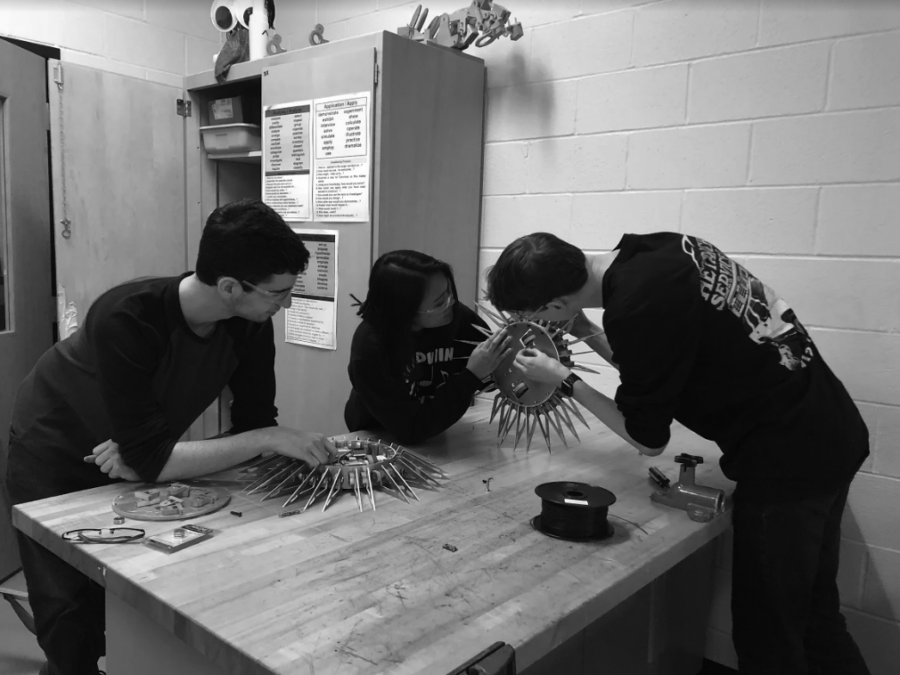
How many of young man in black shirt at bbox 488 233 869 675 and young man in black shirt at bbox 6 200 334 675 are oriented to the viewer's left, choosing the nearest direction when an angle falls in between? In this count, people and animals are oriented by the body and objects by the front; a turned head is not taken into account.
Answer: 1

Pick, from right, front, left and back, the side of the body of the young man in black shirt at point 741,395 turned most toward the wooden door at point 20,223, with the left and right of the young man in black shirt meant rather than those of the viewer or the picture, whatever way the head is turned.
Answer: front

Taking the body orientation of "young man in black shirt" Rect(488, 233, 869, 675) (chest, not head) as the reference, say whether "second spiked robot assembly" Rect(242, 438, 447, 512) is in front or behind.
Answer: in front

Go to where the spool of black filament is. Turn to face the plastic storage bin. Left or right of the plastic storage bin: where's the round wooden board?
left

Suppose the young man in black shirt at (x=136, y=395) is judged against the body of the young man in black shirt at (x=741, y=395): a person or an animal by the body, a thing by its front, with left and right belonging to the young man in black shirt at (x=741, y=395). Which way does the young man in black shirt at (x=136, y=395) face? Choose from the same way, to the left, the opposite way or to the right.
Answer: the opposite way

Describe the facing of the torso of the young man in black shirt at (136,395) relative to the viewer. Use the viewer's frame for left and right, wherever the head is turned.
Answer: facing the viewer and to the right of the viewer

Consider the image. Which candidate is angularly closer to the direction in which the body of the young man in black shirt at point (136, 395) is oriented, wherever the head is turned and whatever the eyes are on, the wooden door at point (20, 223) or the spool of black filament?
the spool of black filament

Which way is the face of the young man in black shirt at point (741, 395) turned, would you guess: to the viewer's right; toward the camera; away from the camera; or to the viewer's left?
to the viewer's left

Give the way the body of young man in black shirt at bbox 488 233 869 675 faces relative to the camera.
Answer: to the viewer's left

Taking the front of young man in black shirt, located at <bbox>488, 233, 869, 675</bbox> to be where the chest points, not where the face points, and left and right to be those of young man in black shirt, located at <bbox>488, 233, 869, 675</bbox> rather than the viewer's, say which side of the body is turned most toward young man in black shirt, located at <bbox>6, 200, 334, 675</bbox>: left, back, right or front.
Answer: front

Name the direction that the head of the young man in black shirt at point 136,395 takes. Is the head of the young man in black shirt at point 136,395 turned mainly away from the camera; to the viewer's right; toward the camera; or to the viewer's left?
to the viewer's right

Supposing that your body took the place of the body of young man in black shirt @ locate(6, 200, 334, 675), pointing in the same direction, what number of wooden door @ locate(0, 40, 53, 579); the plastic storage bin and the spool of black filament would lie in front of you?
1

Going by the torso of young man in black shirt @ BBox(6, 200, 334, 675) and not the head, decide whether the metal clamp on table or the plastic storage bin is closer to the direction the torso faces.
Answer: the metal clamp on table

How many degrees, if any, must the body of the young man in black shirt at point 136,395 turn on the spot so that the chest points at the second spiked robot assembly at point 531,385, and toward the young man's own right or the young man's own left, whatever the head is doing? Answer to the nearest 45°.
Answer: approximately 45° to the young man's own left
